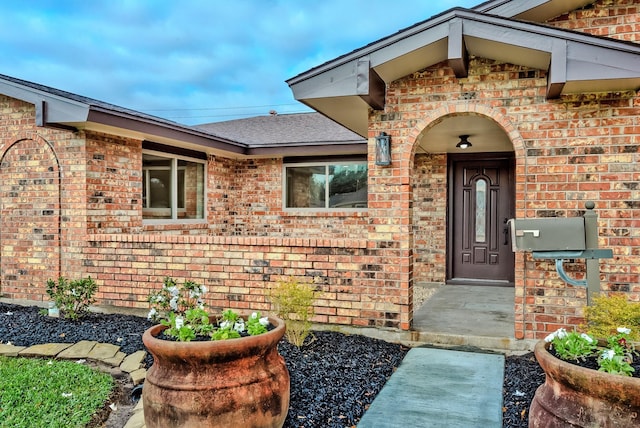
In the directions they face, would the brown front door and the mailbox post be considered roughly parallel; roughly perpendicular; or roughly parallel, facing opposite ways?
roughly perpendicular

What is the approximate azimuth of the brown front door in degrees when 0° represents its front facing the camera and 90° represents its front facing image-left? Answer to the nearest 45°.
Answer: approximately 0°

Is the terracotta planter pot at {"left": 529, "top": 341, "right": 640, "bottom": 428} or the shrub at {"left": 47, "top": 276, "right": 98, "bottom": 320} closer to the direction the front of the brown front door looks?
the terracotta planter pot

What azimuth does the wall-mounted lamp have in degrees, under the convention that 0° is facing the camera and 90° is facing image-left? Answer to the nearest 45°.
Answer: approximately 0°

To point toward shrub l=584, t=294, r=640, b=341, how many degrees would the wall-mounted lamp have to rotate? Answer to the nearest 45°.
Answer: approximately 45° to its left

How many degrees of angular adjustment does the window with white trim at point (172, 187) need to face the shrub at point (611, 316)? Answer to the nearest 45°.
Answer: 0° — it already faces it

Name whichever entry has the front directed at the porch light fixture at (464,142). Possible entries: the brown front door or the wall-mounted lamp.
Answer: the brown front door

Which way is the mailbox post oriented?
to the viewer's left

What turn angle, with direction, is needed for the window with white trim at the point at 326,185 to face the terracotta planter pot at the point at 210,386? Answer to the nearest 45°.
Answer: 0° — it already faces it
